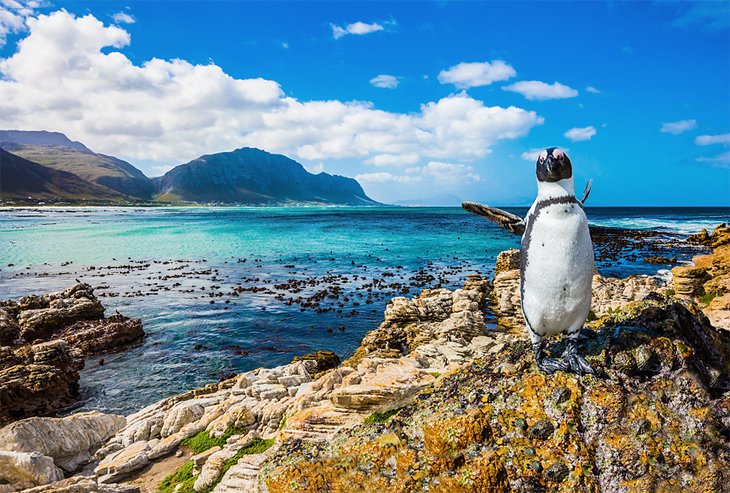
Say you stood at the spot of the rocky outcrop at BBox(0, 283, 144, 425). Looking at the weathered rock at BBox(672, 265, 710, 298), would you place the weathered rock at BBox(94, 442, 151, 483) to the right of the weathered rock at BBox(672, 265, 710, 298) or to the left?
right

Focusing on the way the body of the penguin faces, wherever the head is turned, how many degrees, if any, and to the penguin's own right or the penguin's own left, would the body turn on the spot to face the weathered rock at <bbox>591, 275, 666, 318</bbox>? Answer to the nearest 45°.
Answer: approximately 135° to the penguin's own left

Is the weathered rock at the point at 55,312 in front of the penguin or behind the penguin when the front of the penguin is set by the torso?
behind

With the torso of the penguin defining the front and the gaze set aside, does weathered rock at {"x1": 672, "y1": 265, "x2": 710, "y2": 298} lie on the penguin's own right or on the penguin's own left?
on the penguin's own left

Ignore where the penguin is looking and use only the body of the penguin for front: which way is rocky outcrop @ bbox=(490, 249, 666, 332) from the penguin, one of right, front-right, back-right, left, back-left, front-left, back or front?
back-left

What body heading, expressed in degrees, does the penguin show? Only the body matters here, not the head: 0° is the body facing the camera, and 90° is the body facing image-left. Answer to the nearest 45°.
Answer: approximately 315°
